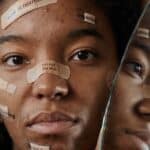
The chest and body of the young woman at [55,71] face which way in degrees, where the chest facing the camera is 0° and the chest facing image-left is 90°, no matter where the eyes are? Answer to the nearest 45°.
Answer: approximately 0°
